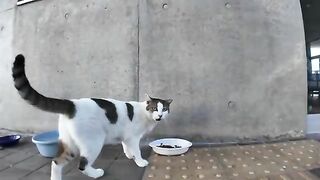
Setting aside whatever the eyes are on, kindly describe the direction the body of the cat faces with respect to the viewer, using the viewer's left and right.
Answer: facing away from the viewer and to the right of the viewer

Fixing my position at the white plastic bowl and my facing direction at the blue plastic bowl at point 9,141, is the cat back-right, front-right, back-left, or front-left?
front-left

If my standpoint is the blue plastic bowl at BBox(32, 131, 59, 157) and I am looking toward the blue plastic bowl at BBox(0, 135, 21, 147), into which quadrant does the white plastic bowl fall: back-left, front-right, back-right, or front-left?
back-right

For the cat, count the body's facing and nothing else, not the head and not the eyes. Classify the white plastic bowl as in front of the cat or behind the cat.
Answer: in front

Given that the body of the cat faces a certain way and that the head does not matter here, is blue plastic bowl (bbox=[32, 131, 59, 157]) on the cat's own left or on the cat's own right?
on the cat's own left

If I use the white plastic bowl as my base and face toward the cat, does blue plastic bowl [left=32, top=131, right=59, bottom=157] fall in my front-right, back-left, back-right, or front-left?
front-right

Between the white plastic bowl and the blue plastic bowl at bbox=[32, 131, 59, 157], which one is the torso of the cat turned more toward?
the white plastic bowl

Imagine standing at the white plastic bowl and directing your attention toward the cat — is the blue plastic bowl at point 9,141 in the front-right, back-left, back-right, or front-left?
front-right

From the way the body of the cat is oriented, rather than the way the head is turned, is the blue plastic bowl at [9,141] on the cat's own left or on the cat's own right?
on the cat's own left

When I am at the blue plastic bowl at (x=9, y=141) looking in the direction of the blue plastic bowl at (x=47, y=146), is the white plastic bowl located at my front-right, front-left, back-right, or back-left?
front-left
